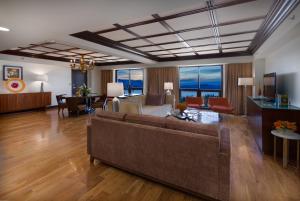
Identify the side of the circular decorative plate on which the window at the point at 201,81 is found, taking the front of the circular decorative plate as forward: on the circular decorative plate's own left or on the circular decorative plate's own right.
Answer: on the circular decorative plate's own left

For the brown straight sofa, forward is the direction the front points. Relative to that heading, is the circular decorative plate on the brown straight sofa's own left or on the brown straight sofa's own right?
on the brown straight sofa's own left

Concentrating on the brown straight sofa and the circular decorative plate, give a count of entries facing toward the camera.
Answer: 1

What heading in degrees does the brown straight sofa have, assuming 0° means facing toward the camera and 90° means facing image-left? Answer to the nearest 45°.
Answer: approximately 225°

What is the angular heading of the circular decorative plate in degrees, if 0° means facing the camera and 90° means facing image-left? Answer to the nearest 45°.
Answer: approximately 0°
